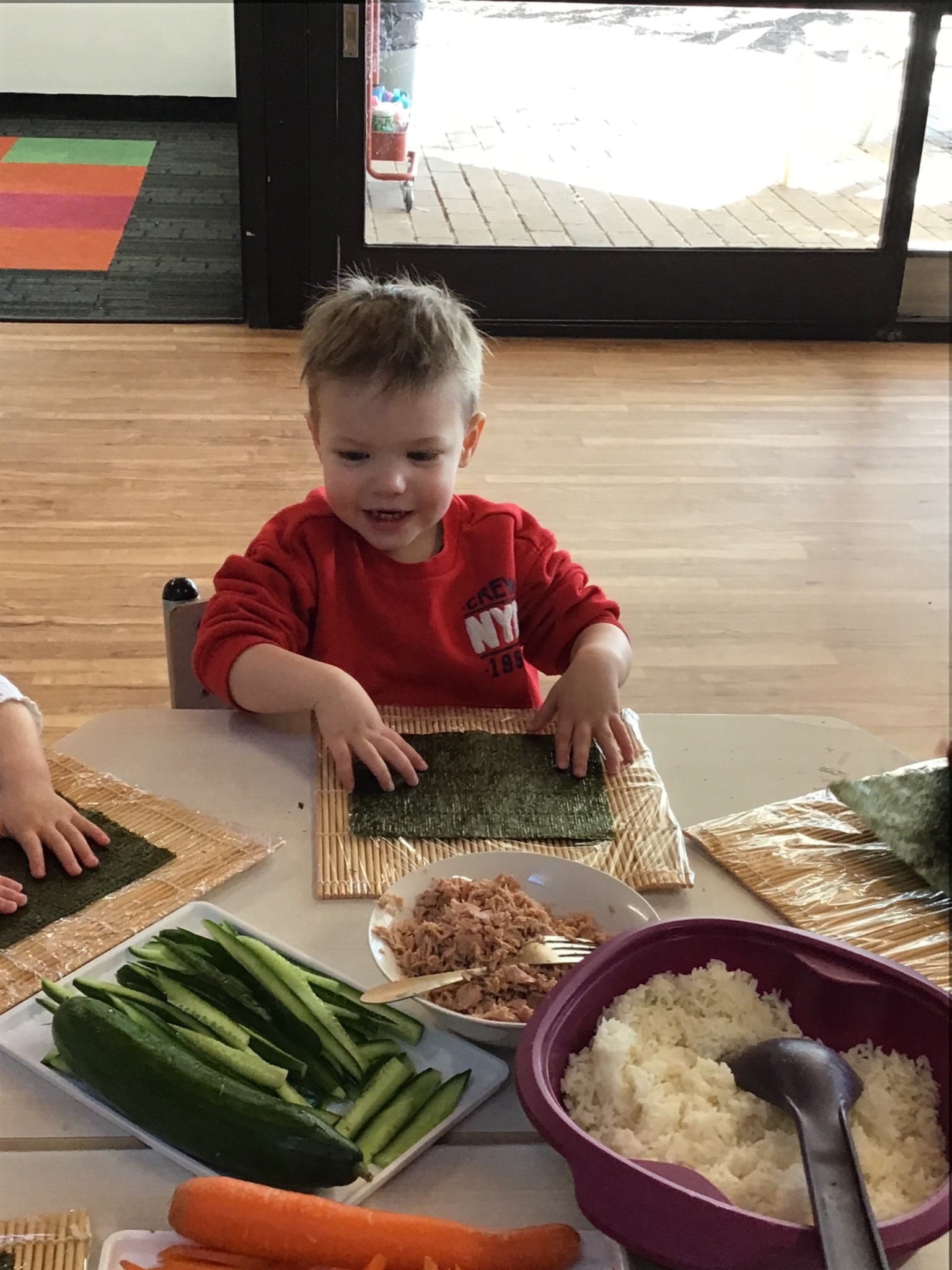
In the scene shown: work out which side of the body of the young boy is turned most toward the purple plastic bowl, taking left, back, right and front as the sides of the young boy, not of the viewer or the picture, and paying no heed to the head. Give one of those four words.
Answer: front

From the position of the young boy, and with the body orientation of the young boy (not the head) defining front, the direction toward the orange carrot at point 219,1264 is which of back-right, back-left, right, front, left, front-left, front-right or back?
front

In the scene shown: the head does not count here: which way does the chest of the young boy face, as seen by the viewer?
toward the camera

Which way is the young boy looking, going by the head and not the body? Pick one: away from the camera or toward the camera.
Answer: toward the camera

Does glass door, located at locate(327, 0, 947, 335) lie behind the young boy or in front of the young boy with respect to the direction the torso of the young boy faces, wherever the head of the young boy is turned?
behind

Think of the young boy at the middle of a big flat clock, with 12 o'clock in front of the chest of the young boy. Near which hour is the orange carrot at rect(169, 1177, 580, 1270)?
The orange carrot is roughly at 12 o'clock from the young boy.

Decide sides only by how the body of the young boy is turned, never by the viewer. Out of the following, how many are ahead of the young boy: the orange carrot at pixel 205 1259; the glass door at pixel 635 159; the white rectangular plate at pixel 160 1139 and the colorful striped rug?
2

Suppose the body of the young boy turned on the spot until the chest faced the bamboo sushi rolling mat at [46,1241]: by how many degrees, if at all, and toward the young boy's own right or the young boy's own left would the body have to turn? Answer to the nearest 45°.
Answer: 0° — they already face it

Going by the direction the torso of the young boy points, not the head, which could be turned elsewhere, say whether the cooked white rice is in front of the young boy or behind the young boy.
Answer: in front

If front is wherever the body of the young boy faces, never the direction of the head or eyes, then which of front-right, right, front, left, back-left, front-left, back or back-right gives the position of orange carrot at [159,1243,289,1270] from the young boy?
front

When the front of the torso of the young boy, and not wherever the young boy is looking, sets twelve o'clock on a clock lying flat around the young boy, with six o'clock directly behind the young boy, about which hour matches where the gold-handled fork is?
The gold-handled fork is roughly at 12 o'clock from the young boy.
